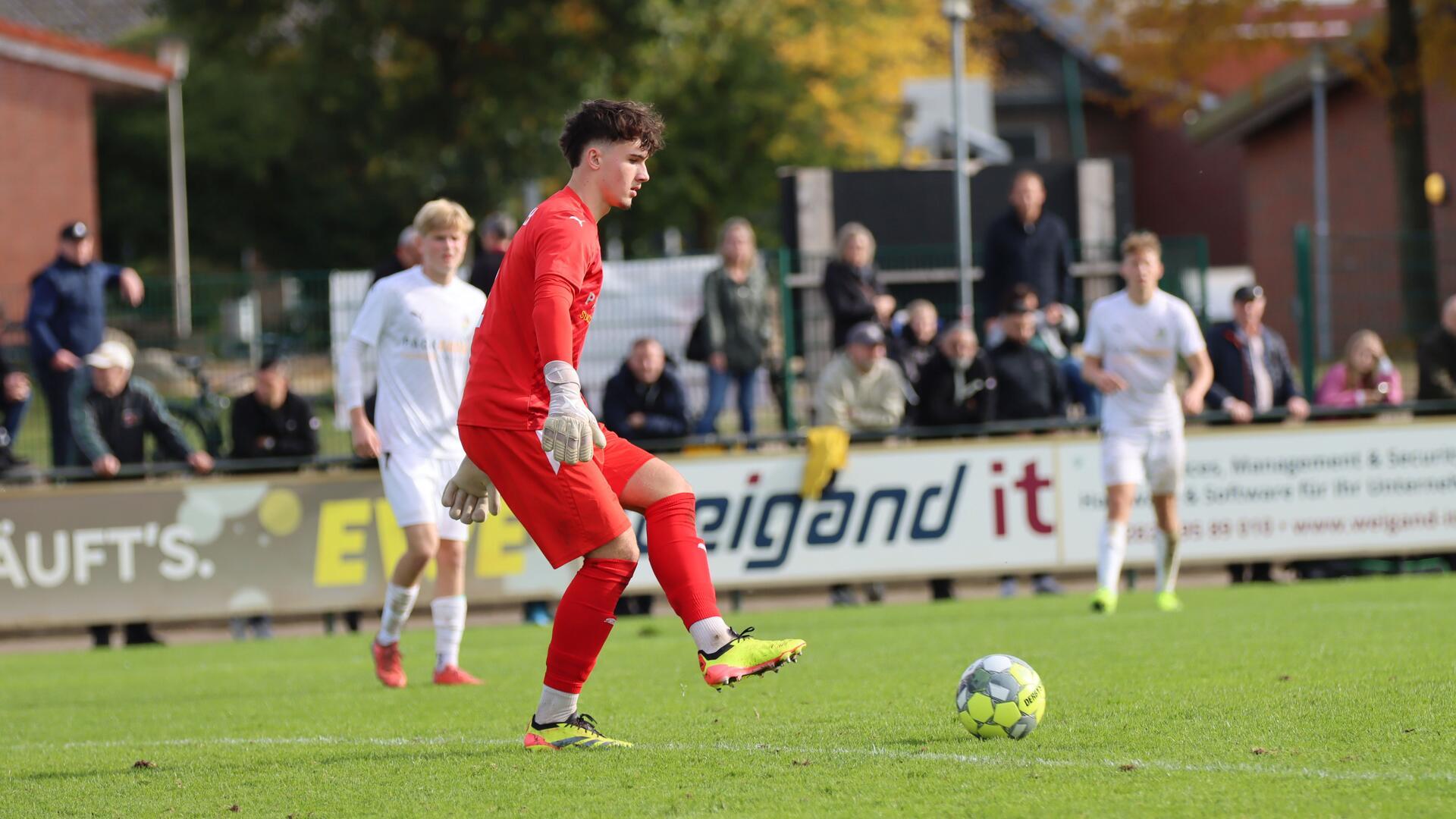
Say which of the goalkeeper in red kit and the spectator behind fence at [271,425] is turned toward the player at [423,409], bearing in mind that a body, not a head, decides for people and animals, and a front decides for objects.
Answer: the spectator behind fence

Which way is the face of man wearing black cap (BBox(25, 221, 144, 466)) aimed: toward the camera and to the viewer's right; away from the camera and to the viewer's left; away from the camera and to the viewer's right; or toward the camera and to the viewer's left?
toward the camera and to the viewer's right

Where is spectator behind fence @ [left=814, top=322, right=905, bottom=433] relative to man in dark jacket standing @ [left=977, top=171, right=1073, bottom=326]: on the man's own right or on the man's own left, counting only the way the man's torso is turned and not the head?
on the man's own right

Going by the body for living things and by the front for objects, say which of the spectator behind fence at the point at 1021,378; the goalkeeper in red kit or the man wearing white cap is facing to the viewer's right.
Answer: the goalkeeper in red kit

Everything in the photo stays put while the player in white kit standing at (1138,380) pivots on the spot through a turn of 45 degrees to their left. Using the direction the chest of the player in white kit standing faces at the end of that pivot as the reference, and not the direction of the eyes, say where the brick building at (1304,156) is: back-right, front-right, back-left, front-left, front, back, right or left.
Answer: back-left

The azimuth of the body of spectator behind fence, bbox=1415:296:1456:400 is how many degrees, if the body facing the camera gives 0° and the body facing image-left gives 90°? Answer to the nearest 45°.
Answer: approximately 0°

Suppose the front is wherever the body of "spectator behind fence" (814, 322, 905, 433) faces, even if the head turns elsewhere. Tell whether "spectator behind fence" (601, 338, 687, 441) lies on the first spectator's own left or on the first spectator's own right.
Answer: on the first spectator's own right

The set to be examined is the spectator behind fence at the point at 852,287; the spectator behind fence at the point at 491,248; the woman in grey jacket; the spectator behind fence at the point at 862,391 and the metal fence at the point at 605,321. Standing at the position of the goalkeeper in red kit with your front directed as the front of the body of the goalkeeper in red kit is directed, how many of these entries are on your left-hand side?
5

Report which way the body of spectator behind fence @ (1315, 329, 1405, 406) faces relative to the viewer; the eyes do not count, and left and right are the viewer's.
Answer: facing the viewer

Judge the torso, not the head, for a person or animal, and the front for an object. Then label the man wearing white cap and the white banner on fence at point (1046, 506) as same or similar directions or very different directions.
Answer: same or similar directions

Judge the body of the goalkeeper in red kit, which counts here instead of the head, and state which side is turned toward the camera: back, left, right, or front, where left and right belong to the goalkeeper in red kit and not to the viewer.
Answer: right

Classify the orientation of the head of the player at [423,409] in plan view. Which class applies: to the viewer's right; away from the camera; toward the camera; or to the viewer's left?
toward the camera

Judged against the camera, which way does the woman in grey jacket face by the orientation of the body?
toward the camera

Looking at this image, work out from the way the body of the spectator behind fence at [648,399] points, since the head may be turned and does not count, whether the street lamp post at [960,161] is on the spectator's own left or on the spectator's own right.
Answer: on the spectator's own left

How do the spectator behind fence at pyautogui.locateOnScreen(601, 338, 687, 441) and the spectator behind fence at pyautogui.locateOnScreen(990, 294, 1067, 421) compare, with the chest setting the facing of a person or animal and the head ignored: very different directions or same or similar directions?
same or similar directions

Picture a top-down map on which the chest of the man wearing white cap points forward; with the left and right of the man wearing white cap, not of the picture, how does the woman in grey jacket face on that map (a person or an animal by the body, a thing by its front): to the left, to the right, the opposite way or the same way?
the same way

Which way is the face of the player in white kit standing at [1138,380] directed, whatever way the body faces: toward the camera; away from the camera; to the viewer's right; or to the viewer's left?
toward the camera
